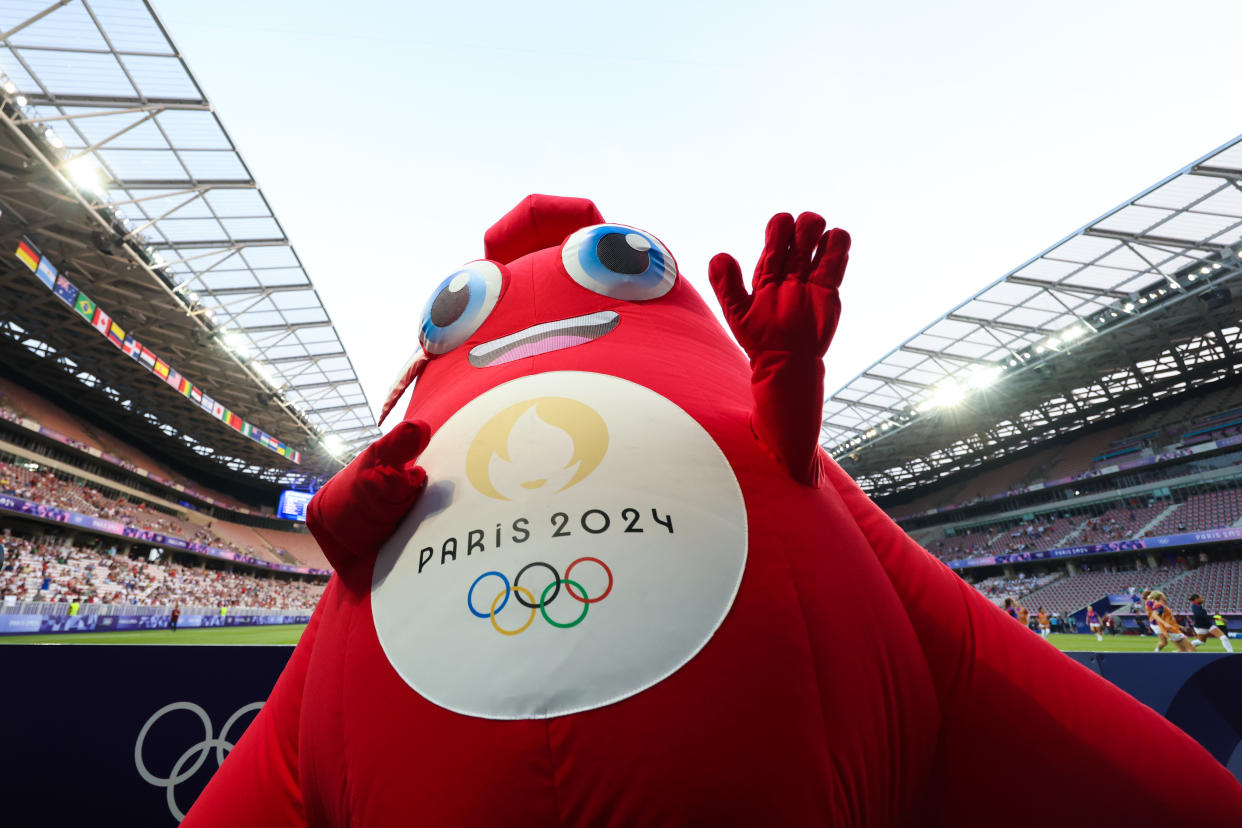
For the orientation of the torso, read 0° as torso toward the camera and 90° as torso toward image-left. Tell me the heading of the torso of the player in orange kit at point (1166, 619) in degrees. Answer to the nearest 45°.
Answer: approximately 90°

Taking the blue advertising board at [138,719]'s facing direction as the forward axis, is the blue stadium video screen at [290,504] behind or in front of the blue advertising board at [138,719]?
behind

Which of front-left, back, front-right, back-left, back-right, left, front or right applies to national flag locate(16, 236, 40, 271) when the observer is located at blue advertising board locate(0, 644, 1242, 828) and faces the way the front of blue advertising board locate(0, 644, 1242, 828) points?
back-right

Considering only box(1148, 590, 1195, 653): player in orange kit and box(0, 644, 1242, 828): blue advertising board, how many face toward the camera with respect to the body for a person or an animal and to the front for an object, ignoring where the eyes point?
1

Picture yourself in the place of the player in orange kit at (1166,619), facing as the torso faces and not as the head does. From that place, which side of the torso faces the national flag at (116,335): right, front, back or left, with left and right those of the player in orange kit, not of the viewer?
front

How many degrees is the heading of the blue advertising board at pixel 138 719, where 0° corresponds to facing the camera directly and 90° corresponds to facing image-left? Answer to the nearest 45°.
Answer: approximately 0°

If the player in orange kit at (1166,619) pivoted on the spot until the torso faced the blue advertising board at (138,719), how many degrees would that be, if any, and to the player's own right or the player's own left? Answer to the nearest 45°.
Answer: approximately 90° to the player's own left
